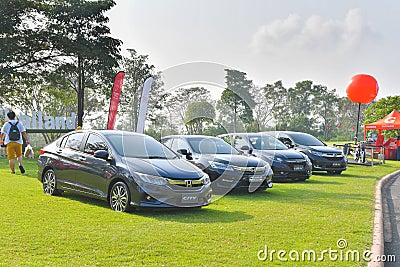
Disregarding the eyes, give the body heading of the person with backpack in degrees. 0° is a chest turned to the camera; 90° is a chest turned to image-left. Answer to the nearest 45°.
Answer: approximately 180°

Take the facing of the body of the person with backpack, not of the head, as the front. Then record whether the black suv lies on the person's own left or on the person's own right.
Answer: on the person's own right

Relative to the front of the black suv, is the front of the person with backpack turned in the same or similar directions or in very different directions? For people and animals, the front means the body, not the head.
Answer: very different directions

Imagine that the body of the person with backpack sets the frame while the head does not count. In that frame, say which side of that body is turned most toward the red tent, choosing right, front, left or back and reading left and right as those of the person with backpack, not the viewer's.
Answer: right

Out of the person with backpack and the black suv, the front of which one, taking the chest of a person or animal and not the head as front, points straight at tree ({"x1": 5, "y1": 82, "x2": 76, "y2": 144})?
the person with backpack

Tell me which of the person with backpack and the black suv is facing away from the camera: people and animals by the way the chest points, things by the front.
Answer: the person with backpack

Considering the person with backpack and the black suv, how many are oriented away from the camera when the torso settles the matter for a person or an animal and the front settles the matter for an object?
1

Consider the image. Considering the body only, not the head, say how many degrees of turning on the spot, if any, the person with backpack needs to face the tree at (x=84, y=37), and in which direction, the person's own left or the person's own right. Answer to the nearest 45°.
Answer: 0° — they already face it
